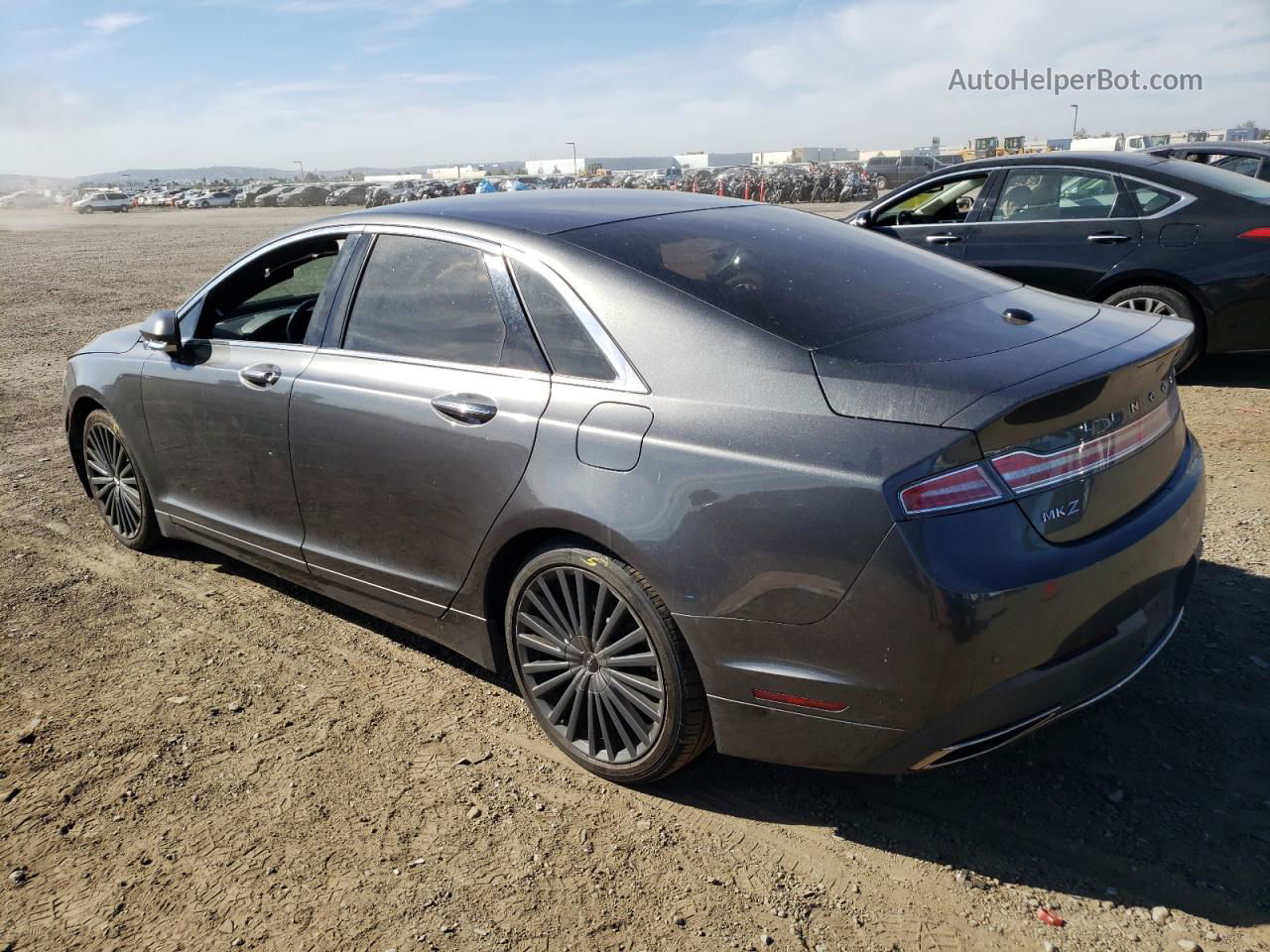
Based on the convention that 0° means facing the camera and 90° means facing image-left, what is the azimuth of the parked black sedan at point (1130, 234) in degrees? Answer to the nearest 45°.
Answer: approximately 90°

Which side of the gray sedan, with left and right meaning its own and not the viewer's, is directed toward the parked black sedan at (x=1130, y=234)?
right

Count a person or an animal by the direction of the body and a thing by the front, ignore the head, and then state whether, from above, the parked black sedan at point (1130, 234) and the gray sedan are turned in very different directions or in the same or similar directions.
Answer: same or similar directions

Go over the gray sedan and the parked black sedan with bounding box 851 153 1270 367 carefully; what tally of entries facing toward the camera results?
0

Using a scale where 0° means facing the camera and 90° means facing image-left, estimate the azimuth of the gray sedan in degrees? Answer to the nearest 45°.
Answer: approximately 135°

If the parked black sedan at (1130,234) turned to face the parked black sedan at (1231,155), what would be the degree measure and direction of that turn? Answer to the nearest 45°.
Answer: approximately 90° to its right

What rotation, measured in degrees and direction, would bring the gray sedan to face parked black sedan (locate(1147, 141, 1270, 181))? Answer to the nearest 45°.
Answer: approximately 90° to its right

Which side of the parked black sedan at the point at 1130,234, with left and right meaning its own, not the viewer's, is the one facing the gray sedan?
left
